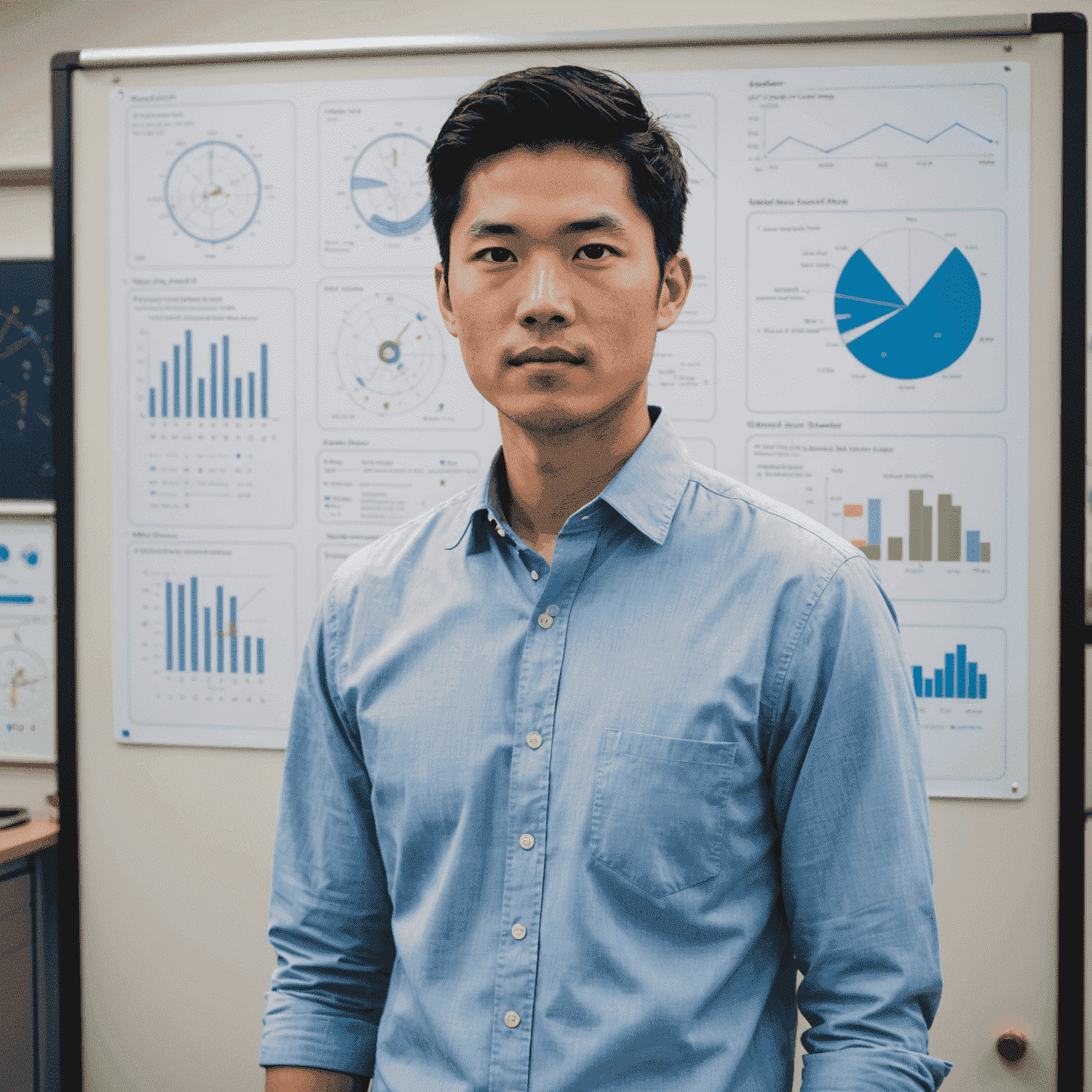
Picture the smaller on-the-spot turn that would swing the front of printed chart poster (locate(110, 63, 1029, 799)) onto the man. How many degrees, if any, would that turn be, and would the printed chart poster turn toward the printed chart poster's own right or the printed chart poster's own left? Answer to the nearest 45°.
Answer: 0° — it already faces them

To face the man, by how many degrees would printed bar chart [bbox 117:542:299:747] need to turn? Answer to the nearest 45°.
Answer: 0° — it already faces them

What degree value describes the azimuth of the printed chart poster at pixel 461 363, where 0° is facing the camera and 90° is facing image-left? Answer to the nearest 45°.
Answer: approximately 0°
